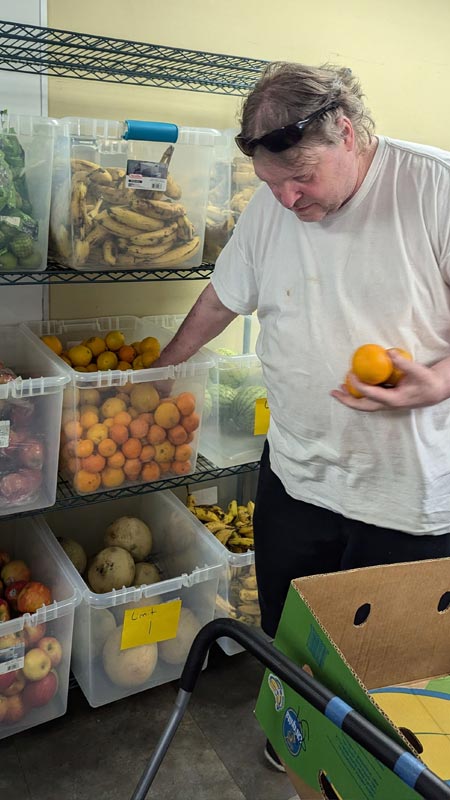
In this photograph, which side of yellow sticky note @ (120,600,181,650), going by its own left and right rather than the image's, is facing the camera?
front

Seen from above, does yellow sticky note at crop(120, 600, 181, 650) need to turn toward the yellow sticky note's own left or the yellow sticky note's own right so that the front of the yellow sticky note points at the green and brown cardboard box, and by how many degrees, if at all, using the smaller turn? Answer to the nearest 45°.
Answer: approximately 45° to the yellow sticky note's own left

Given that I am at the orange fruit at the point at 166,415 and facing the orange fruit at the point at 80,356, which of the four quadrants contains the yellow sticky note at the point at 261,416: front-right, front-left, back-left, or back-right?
back-right
